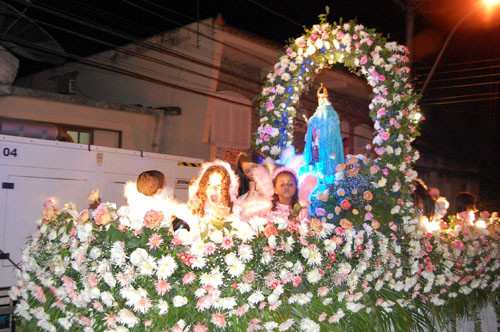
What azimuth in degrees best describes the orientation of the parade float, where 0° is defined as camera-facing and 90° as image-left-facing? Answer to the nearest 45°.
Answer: approximately 90°

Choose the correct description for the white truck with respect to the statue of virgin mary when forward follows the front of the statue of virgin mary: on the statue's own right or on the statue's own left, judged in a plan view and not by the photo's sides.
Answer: on the statue's own right
